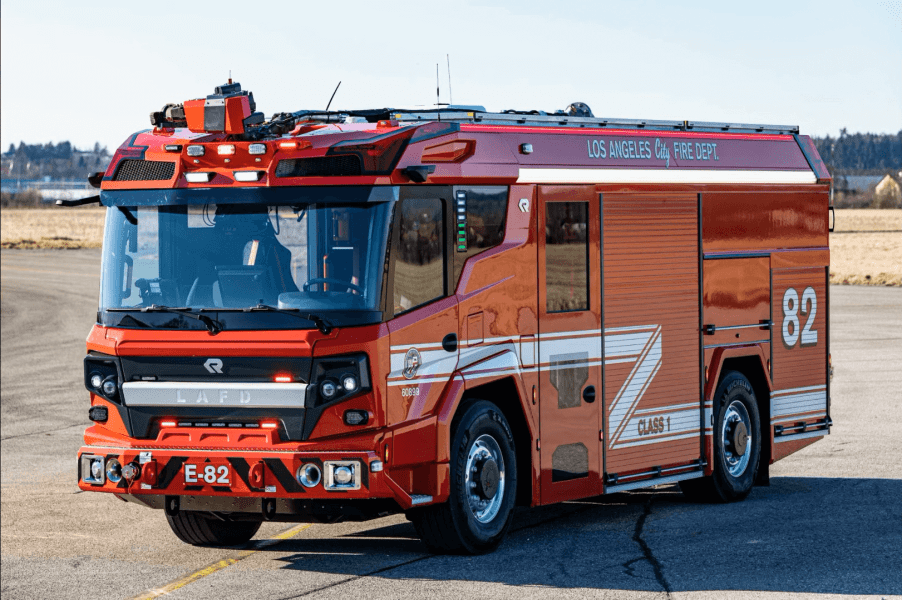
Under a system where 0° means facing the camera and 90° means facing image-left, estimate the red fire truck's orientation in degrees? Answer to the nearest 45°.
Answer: approximately 45°
